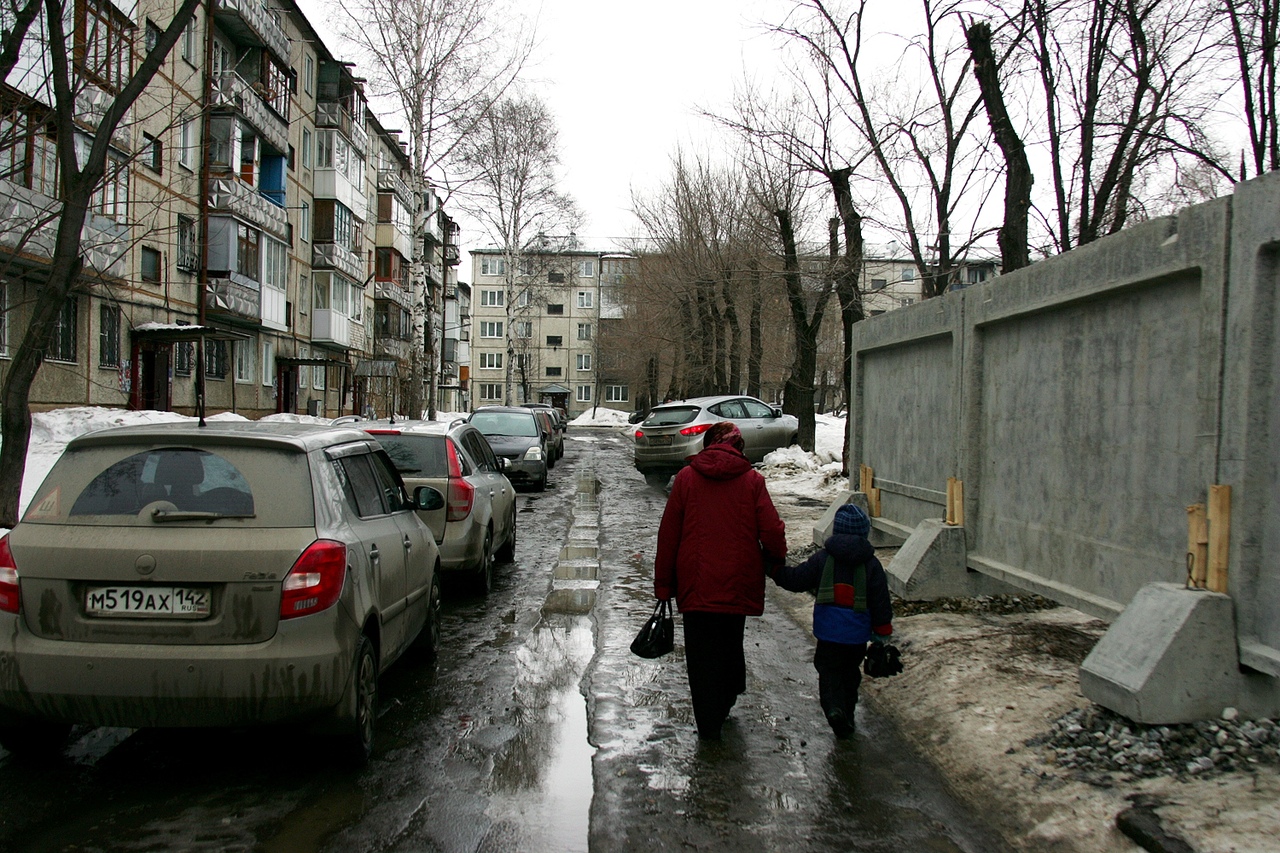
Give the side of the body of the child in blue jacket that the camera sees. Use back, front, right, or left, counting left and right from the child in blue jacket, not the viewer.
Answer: back

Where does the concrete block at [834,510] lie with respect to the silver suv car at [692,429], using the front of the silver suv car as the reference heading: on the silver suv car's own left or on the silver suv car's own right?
on the silver suv car's own right

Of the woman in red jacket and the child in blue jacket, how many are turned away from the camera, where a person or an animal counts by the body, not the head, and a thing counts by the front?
2

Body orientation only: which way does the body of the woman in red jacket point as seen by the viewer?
away from the camera

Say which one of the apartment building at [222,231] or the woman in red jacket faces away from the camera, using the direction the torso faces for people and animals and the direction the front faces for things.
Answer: the woman in red jacket

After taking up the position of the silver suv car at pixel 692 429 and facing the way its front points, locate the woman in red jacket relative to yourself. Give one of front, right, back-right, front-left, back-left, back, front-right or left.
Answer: back-right

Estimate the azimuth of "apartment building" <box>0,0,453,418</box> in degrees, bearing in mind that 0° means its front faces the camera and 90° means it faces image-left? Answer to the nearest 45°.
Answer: approximately 315°

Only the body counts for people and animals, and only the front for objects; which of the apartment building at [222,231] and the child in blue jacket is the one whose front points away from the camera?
the child in blue jacket

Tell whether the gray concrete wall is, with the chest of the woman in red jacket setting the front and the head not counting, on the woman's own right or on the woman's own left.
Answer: on the woman's own right

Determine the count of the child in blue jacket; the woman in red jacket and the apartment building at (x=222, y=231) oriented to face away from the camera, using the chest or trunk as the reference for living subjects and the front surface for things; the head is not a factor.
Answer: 2

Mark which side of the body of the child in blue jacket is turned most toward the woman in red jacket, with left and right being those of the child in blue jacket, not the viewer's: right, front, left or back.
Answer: left

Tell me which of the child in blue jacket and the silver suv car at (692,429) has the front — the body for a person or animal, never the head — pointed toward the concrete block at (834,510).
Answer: the child in blue jacket

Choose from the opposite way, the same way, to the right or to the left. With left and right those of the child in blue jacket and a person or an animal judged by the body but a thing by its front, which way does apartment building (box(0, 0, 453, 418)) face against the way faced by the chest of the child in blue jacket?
to the right

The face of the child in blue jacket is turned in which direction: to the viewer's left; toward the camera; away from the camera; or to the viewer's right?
away from the camera
